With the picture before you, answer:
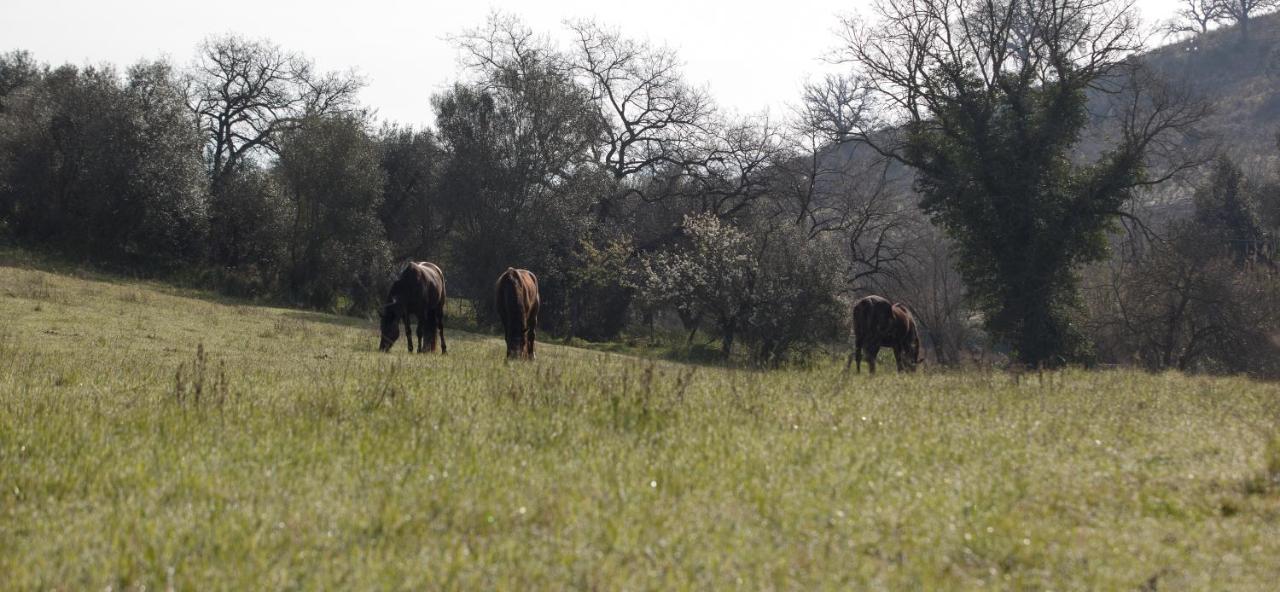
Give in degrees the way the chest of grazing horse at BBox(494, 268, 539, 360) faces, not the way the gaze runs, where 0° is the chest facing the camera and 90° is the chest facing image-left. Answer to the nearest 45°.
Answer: approximately 180°

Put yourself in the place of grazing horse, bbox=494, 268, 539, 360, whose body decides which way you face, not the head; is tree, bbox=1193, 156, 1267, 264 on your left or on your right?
on your right

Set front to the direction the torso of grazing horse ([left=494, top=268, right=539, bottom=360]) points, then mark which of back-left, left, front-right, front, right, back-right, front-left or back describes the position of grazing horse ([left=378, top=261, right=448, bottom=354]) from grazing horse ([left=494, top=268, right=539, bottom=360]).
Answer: front-left

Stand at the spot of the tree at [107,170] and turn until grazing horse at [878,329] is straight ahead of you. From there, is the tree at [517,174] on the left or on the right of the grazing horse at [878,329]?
left

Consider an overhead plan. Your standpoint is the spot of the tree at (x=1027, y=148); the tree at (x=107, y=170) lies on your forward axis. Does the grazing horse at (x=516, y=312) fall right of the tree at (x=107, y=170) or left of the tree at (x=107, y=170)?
left

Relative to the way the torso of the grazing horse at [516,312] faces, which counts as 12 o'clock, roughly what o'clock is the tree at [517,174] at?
The tree is roughly at 12 o'clock from the grazing horse.

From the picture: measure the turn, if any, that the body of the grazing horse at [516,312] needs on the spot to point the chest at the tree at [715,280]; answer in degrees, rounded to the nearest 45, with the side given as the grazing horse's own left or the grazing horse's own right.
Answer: approximately 45° to the grazing horse's own right

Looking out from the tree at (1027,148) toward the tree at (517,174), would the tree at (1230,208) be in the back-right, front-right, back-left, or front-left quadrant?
back-right

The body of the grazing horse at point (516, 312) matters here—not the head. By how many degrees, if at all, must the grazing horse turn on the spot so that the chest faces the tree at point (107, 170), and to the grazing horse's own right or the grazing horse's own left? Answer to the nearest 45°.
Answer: approximately 45° to the grazing horse's own left

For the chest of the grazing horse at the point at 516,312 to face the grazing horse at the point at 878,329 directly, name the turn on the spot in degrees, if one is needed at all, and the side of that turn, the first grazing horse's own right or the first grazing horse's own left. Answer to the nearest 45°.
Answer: approximately 90° to the first grazing horse's own right

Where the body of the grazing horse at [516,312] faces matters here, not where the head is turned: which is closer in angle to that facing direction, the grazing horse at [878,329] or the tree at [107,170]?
the tree

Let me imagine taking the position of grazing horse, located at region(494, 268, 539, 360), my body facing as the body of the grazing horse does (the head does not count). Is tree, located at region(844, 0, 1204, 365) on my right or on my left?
on my right
